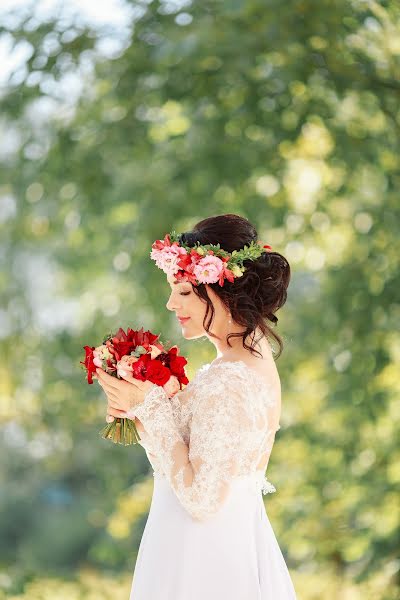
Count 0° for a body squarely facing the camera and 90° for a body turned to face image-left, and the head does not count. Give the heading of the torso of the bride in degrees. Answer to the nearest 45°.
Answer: approximately 90°

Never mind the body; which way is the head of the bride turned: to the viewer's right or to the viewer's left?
to the viewer's left
